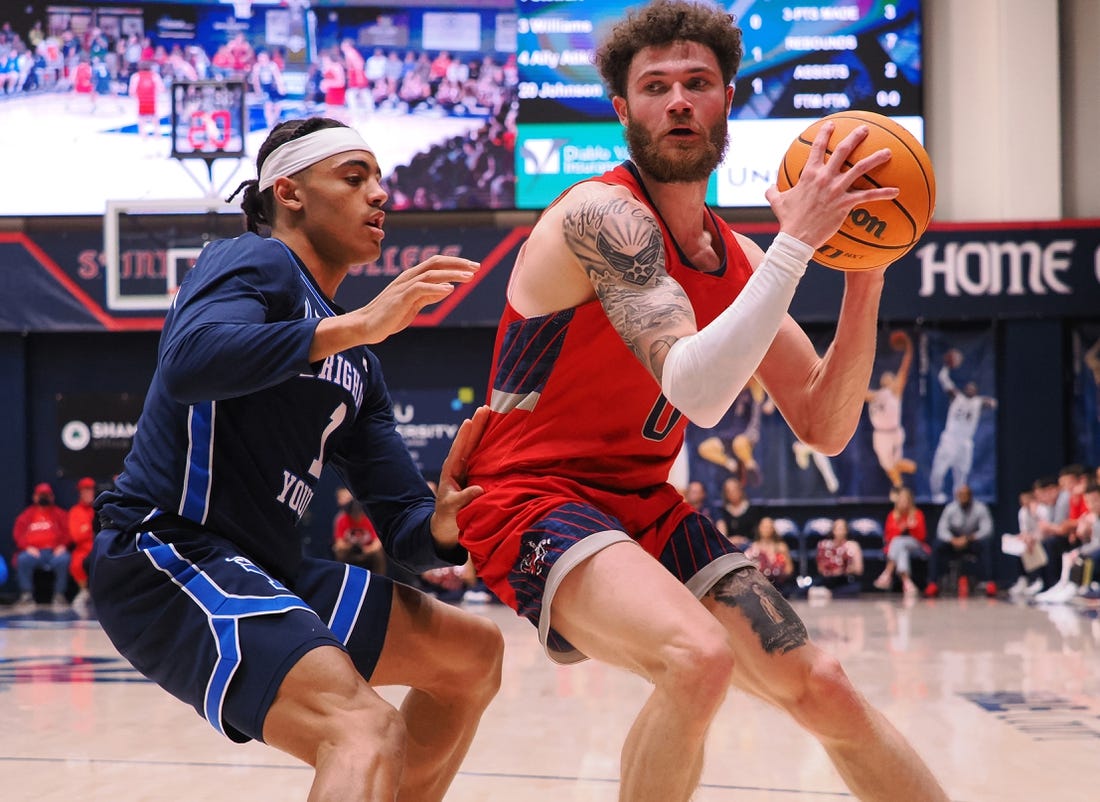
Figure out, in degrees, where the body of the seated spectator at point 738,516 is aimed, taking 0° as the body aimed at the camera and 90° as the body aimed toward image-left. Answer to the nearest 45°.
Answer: approximately 0°

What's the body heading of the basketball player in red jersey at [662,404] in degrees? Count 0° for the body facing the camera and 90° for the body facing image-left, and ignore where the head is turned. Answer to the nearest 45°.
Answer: approximately 315°

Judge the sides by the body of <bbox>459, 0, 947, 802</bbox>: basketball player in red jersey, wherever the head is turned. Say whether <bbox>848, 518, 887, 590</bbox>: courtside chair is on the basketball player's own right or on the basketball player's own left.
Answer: on the basketball player's own left

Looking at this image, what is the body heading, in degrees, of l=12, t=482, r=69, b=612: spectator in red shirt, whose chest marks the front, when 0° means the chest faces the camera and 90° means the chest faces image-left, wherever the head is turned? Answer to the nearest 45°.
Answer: approximately 0°

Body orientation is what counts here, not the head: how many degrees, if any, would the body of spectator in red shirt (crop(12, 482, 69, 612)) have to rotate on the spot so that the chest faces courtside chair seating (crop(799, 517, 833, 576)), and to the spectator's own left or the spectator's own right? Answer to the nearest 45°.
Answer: approximately 90° to the spectator's own left

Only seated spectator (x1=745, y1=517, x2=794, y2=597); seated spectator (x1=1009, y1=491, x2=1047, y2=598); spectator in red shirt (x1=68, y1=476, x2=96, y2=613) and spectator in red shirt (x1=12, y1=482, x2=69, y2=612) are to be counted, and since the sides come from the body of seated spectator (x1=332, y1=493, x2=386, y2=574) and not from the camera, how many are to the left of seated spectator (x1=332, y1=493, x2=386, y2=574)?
2
